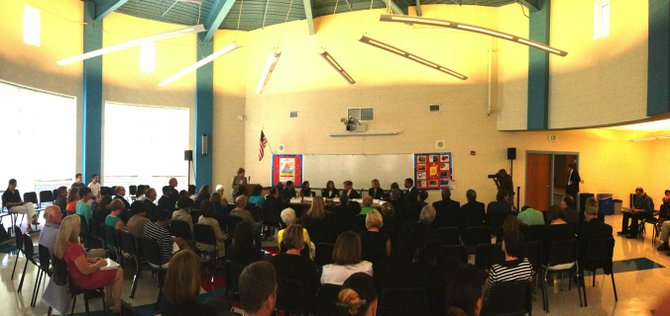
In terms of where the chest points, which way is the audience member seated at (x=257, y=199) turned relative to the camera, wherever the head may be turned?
away from the camera

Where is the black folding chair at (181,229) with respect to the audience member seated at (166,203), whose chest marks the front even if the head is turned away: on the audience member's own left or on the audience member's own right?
on the audience member's own right

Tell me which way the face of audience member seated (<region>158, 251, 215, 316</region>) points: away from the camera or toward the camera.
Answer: away from the camera

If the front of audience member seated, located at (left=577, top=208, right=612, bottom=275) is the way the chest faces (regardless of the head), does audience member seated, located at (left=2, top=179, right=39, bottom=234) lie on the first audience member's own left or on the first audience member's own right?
on the first audience member's own left

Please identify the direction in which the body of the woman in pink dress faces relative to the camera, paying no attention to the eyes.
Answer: to the viewer's right

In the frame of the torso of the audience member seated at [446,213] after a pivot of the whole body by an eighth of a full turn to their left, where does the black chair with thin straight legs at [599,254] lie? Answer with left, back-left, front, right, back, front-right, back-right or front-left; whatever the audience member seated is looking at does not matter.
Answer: back

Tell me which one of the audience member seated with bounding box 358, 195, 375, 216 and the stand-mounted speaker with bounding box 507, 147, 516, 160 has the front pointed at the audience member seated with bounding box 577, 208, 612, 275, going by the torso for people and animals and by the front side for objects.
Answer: the stand-mounted speaker

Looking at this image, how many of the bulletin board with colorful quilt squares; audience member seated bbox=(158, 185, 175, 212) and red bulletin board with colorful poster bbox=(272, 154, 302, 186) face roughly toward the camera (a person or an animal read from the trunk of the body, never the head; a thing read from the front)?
2

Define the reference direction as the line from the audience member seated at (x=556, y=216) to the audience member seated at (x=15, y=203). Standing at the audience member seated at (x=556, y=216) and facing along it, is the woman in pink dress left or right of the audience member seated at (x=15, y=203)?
left

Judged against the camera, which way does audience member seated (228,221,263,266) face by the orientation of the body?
away from the camera

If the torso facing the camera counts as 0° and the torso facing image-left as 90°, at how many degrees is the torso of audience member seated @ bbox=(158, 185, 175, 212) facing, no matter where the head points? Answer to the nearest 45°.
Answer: approximately 225°

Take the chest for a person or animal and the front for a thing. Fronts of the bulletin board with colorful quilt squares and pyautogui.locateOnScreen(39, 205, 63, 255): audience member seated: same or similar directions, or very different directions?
very different directions

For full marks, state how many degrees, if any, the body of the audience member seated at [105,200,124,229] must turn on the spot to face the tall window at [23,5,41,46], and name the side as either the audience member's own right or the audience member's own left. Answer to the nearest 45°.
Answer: approximately 45° to the audience member's own left

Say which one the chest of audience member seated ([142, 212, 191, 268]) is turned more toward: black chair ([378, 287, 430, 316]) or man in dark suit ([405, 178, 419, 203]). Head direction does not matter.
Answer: the man in dark suit

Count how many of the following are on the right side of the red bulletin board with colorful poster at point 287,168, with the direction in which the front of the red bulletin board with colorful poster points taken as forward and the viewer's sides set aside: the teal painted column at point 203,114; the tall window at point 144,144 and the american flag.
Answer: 3
